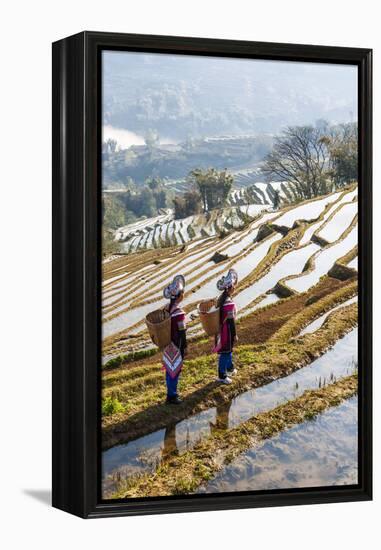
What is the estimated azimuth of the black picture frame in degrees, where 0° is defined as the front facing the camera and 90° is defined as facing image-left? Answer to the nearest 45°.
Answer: approximately 315°
